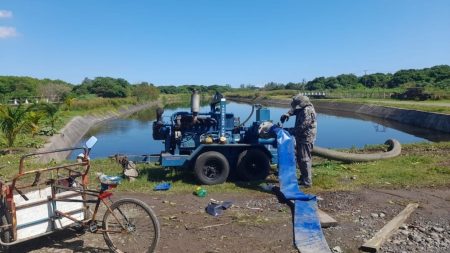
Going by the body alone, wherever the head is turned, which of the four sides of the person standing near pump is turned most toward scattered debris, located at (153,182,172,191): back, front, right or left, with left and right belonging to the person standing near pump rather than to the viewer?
front

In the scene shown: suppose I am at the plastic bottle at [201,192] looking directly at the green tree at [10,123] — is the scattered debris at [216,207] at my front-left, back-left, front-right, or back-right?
back-left

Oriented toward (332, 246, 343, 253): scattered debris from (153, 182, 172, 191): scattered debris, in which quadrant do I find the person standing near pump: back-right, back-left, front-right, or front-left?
front-left

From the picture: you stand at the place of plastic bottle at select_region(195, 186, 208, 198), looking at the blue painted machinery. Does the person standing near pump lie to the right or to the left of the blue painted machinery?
right

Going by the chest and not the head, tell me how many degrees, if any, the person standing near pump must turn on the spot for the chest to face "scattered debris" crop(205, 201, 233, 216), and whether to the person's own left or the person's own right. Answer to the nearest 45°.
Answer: approximately 45° to the person's own left

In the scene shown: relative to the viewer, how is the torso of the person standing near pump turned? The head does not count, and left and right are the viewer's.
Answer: facing to the left of the viewer

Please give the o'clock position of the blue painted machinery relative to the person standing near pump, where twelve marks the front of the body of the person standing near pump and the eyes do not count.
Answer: The blue painted machinery is roughly at 12 o'clock from the person standing near pump.

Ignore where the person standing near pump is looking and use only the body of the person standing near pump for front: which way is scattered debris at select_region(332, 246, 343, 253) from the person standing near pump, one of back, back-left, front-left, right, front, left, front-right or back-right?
left

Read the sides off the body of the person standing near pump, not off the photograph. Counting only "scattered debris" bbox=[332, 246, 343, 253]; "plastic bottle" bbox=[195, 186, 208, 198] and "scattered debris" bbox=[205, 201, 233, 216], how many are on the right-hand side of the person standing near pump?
0

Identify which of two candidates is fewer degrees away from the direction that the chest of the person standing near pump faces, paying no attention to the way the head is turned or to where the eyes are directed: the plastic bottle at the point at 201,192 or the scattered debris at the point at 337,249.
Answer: the plastic bottle

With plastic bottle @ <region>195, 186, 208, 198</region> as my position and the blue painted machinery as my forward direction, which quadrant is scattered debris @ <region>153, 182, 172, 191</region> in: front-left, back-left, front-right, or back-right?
front-left

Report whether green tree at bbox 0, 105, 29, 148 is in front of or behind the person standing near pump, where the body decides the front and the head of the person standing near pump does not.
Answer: in front

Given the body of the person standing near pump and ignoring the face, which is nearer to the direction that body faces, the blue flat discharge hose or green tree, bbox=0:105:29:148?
the green tree

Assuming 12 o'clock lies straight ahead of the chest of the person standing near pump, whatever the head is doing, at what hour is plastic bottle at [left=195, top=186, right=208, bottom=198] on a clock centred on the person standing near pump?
The plastic bottle is roughly at 11 o'clock from the person standing near pump.
